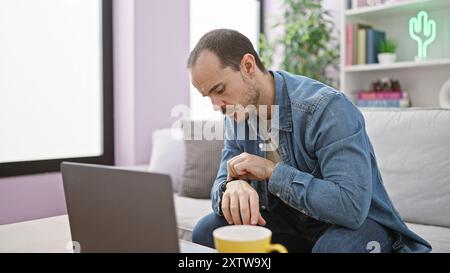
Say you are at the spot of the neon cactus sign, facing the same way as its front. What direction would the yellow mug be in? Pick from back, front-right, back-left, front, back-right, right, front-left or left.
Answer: front

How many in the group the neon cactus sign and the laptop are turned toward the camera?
1

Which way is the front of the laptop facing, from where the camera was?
facing away from the viewer and to the right of the viewer

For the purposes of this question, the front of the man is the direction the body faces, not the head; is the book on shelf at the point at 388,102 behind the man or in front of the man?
behind

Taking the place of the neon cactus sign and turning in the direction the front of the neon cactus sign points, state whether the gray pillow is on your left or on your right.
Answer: on your right

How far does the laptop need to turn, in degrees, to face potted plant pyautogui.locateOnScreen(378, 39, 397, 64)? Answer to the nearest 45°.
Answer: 0° — it already faces it

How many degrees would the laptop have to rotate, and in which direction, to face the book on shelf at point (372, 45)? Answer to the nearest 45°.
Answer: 0° — it already faces it

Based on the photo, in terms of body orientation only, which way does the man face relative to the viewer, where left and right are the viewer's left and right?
facing the viewer and to the left of the viewer

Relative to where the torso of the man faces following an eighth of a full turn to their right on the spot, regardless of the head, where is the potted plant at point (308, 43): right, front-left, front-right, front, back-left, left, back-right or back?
right

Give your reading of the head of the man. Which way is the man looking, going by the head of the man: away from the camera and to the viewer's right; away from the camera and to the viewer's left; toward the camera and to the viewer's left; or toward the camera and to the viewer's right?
toward the camera and to the viewer's left

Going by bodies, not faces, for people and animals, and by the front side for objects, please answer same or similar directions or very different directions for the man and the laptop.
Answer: very different directions

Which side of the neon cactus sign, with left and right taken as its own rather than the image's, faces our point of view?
front

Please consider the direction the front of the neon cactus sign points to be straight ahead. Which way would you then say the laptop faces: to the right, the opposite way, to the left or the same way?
the opposite way
